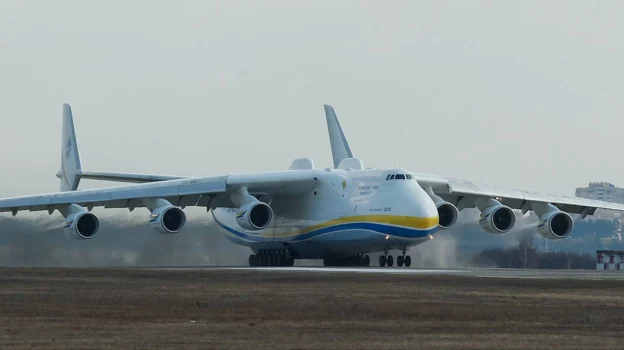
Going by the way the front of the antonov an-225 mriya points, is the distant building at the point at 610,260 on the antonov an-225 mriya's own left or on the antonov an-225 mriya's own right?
on the antonov an-225 mriya's own left

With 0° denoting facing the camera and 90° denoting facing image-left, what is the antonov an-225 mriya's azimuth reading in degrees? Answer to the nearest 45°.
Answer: approximately 315°
